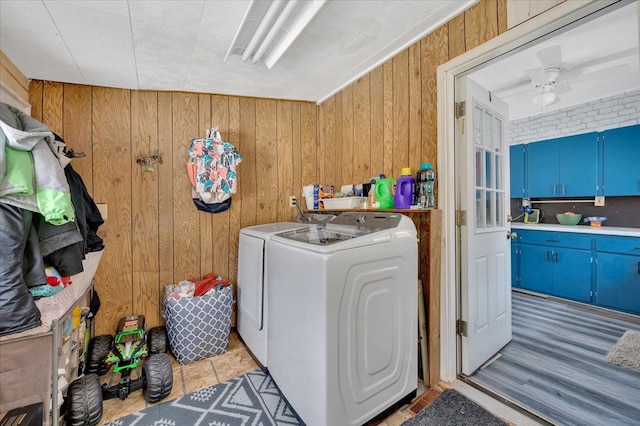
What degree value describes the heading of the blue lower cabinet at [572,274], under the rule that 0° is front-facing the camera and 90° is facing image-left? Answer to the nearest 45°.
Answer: approximately 45°

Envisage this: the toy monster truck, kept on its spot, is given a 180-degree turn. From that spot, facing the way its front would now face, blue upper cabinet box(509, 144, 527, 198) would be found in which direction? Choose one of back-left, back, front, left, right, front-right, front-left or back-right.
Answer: right

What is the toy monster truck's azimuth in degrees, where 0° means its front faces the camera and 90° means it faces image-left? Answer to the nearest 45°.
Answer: approximately 0°

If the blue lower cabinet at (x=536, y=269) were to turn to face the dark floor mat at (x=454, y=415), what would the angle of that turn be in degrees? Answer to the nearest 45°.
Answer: approximately 45° to its left
